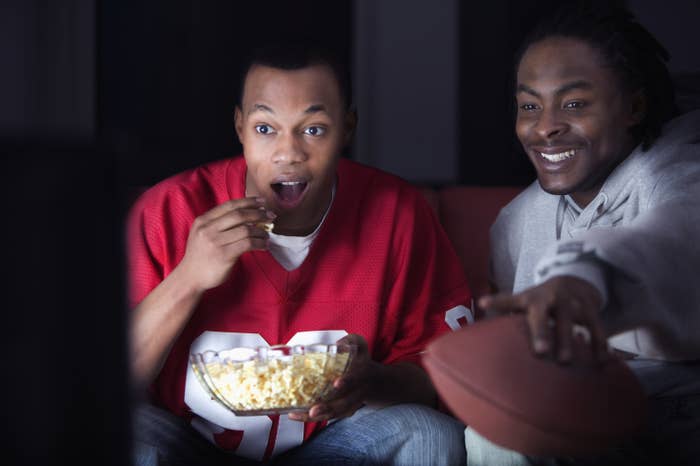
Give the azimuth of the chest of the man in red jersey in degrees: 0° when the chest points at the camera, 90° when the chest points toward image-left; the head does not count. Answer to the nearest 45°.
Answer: approximately 0°

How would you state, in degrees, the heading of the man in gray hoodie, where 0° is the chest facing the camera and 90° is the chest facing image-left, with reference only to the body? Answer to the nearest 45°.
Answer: approximately 45°
